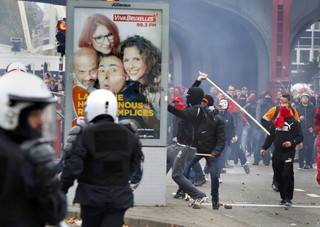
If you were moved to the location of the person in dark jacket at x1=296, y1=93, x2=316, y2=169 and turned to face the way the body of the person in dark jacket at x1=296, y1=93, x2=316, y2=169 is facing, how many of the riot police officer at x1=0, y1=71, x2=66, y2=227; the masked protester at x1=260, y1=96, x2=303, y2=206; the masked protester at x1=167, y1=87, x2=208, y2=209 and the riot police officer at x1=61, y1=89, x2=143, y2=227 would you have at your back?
0

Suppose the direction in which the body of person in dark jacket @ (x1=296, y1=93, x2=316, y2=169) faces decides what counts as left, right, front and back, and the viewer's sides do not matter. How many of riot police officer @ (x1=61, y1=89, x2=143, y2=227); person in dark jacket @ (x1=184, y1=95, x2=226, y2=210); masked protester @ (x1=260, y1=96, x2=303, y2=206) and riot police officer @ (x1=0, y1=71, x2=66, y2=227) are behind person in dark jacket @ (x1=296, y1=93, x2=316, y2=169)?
0

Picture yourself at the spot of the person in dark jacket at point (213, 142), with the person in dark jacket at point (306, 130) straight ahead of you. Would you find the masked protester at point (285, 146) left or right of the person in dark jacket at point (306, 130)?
right

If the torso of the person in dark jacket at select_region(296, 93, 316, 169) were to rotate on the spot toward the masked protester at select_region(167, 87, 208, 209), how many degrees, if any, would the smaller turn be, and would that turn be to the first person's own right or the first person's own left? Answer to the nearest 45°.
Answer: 0° — they already face them

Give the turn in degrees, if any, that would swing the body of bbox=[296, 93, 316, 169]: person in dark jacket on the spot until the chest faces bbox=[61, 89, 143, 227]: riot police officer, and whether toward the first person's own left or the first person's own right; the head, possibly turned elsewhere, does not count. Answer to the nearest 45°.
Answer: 0° — they already face them

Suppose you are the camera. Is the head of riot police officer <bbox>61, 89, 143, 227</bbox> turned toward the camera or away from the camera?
away from the camera

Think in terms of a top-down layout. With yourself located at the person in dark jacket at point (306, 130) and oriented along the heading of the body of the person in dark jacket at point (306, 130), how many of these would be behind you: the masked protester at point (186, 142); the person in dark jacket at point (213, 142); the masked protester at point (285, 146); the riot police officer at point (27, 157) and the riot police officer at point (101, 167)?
0

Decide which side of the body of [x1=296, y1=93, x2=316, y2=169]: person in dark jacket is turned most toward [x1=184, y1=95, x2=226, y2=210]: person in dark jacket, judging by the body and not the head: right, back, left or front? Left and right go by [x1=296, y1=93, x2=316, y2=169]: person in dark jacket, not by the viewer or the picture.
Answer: front

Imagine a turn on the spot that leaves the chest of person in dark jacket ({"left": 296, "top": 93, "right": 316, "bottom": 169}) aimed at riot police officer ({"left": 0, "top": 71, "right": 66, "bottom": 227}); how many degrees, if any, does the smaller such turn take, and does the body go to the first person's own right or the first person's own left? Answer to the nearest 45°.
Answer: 0° — they already face them

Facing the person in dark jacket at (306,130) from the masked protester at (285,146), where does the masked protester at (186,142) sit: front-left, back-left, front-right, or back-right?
back-left

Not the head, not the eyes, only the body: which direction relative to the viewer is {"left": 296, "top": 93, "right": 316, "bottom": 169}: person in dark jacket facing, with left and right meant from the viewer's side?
facing the viewer

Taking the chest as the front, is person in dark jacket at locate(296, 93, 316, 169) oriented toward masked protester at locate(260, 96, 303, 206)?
yes
